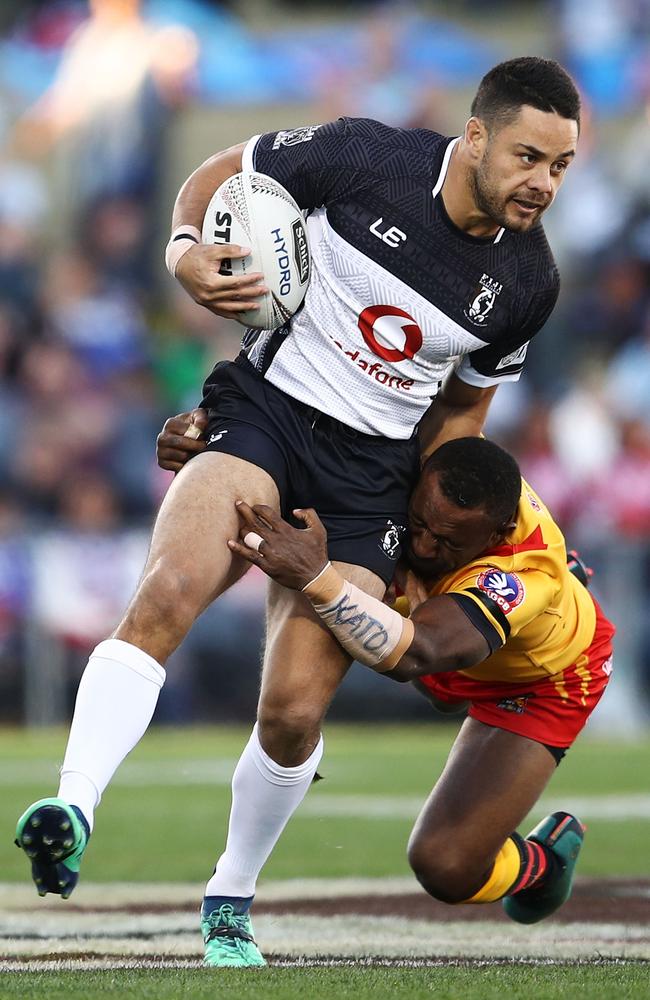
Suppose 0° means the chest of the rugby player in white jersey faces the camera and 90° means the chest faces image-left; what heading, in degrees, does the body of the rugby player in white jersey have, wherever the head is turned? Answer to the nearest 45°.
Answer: approximately 0°

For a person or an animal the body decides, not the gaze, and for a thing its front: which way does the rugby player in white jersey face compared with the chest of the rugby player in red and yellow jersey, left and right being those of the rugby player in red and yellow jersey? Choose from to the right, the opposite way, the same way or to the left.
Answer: to the left

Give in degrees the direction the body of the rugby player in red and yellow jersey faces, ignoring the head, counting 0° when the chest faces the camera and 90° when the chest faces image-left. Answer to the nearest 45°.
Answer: approximately 90°

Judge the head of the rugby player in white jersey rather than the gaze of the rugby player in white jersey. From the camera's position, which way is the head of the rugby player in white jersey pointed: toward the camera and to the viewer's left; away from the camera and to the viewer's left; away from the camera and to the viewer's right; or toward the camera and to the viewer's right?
toward the camera and to the viewer's right
